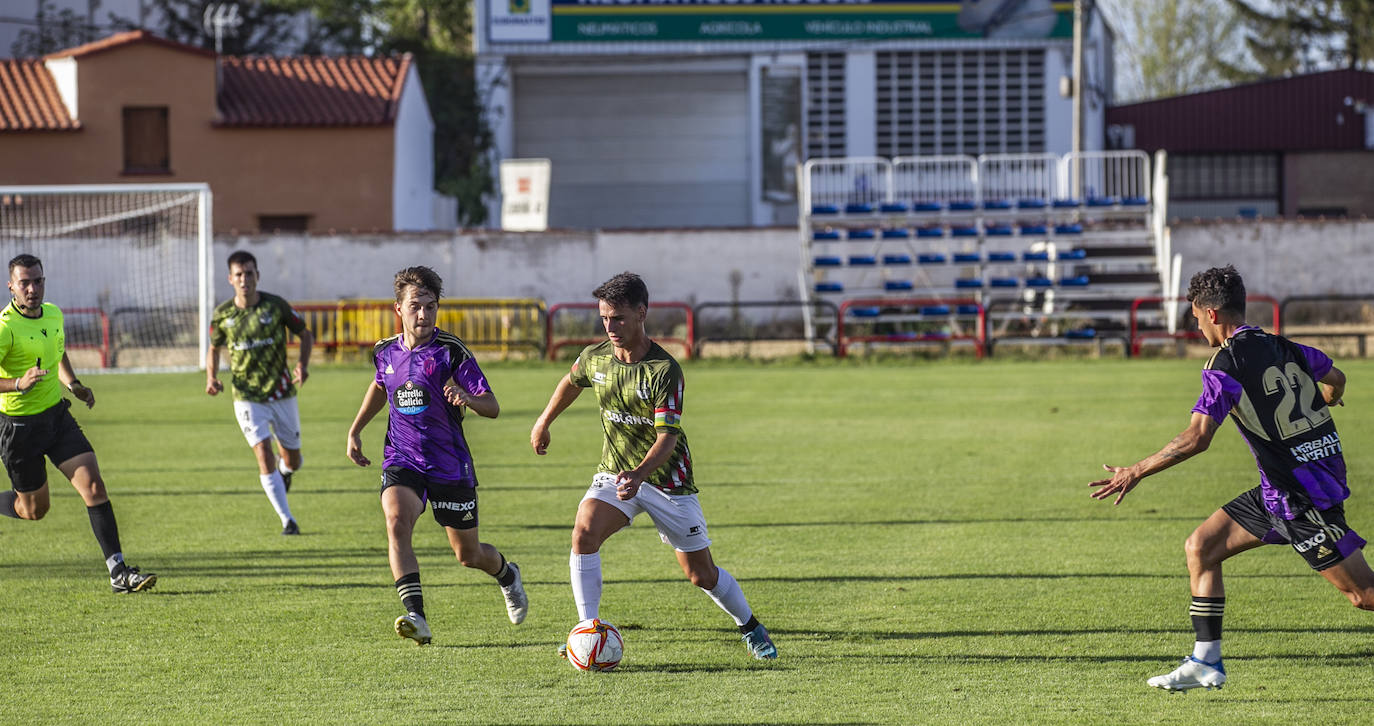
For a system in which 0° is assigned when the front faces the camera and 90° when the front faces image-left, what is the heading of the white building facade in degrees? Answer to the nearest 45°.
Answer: approximately 0°

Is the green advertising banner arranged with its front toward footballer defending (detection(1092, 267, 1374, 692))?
yes

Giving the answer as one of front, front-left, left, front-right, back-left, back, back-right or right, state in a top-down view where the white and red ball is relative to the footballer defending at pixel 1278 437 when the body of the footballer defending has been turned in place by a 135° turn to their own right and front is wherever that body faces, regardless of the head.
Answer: back

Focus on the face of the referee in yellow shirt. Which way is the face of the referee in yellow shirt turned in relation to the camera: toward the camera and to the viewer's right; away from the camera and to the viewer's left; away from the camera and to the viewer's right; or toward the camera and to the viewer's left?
toward the camera and to the viewer's right

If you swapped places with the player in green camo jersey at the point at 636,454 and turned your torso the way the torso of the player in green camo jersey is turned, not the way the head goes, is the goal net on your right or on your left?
on your right

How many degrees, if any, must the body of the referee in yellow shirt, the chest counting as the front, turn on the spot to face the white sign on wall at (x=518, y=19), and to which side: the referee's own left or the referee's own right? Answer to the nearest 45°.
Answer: approximately 135° to the referee's own left

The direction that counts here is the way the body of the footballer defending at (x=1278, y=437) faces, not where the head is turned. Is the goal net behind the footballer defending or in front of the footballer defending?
in front

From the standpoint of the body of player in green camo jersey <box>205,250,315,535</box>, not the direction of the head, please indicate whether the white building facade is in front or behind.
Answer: behind

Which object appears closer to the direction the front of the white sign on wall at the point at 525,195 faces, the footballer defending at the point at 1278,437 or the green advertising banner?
the footballer defending

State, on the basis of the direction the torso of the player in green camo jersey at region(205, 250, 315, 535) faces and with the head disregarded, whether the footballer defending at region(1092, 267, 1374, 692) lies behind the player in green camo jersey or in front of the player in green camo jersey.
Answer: in front

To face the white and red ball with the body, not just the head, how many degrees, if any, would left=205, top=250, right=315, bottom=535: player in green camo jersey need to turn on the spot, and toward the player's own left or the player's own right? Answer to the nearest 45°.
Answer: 0° — they already face it

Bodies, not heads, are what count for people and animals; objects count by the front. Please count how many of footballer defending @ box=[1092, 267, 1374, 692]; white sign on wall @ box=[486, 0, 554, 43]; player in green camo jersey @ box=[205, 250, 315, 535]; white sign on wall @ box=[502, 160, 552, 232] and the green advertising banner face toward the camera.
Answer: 4

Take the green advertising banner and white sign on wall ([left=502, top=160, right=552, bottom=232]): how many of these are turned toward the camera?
2

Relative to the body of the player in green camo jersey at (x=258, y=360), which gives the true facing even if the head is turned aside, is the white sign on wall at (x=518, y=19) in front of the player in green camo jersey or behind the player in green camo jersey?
behind

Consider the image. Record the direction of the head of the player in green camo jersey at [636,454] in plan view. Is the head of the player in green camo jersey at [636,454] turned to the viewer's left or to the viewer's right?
to the viewer's left
